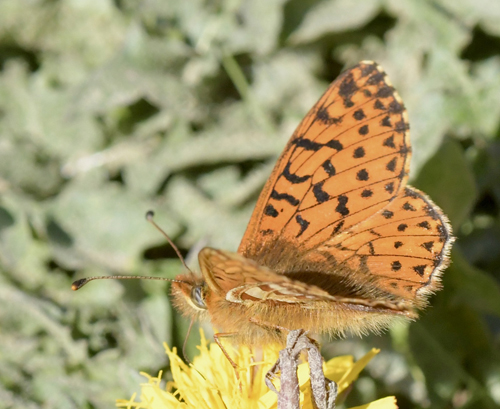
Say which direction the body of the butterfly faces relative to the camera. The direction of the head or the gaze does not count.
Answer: to the viewer's left
